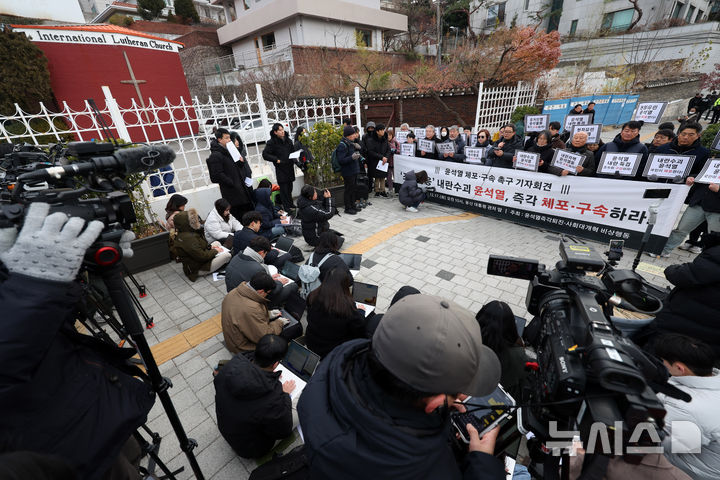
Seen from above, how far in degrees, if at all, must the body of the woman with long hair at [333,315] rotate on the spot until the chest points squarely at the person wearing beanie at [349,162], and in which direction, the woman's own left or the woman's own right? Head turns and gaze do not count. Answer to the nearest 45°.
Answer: approximately 45° to the woman's own left

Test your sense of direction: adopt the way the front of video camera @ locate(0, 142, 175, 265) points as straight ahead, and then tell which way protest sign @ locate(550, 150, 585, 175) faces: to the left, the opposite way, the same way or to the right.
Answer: the opposite way

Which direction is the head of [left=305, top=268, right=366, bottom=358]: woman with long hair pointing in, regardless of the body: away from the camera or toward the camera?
away from the camera

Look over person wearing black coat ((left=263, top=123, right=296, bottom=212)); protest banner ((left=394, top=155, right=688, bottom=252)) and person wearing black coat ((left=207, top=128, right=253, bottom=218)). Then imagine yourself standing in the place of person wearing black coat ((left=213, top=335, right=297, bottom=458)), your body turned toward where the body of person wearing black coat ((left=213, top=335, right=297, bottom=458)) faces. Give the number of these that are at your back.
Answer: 0

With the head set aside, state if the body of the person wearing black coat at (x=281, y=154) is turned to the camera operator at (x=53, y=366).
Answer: no

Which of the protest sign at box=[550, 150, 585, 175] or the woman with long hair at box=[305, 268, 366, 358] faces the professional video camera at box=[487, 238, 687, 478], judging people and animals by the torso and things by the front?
the protest sign

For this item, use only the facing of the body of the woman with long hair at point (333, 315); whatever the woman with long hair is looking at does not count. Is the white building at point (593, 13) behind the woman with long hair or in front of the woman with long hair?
in front

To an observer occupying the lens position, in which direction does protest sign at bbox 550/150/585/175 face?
facing the viewer

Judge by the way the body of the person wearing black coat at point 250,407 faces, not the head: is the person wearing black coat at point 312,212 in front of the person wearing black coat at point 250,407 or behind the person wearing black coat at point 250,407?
in front

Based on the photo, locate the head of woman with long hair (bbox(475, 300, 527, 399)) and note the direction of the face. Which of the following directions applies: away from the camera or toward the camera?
away from the camera

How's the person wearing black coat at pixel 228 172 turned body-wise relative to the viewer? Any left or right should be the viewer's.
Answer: facing to the right of the viewer

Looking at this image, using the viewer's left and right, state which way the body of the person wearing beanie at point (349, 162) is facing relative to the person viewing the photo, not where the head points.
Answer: facing to the right of the viewer

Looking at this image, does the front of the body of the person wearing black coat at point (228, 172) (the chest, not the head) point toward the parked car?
no

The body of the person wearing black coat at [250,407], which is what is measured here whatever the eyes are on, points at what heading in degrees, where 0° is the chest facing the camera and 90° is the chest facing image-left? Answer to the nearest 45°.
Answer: approximately 225°

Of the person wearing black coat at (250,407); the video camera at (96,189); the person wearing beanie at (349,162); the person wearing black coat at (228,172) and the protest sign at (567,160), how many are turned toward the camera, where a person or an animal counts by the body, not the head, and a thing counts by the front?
1

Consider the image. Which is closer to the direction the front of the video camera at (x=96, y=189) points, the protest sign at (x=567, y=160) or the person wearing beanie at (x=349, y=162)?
the protest sign

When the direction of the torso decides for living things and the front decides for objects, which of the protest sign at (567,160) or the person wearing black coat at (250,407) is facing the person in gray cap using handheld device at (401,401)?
the protest sign
